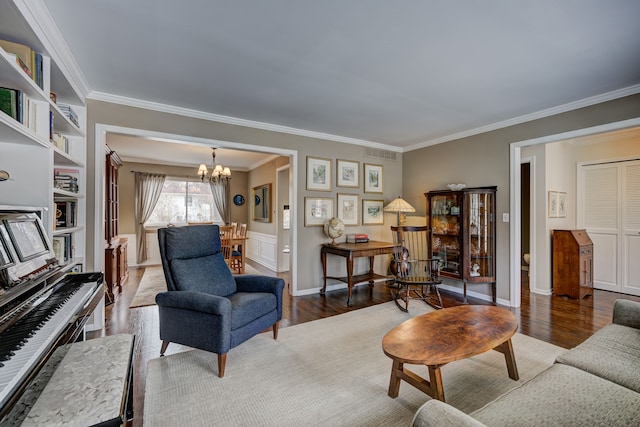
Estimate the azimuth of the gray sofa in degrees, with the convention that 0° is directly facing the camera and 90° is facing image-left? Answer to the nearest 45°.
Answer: approximately 135°

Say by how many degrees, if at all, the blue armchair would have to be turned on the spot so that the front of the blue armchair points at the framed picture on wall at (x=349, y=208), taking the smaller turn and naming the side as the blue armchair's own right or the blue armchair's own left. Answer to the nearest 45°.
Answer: approximately 90° to the blue armchair's own left

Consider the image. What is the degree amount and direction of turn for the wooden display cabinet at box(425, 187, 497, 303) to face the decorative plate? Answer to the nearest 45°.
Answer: approximately 45° to its right

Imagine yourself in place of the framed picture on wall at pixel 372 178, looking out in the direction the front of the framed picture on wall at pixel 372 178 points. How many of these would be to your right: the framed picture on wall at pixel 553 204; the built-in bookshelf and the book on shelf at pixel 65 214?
2

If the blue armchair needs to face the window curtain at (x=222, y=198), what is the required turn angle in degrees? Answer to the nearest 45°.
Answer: approximately 135° to its left

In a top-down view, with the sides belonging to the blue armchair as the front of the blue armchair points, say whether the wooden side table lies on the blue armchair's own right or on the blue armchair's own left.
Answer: on the blue armchair's own left

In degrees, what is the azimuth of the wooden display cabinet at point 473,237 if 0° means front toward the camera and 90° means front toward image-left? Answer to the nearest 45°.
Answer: approximately 45°

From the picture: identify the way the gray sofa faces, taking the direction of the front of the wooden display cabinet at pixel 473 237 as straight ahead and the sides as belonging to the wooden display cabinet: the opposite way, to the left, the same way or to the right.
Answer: to the right

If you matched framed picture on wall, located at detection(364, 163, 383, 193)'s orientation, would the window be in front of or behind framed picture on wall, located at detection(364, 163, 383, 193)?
behind

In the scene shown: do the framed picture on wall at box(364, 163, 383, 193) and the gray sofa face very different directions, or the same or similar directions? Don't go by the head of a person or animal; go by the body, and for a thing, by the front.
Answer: very different directions
